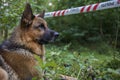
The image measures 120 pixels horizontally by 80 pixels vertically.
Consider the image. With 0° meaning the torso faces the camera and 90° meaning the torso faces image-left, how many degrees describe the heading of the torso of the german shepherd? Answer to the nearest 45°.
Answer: approximately 270°
